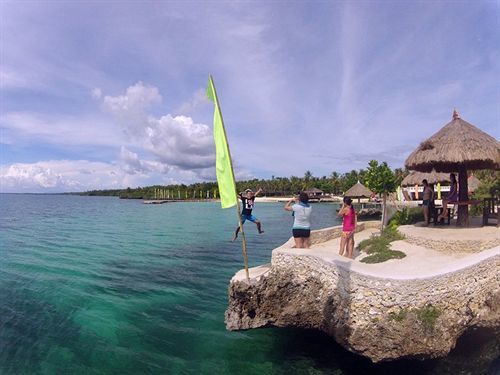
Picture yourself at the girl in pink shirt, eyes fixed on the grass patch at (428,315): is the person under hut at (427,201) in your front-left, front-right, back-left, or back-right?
back-left

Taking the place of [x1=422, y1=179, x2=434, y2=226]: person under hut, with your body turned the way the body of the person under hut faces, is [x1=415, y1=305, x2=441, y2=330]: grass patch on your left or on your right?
on your left

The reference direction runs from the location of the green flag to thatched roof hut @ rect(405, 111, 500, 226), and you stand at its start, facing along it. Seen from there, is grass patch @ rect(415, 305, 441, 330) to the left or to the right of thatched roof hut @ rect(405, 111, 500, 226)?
right

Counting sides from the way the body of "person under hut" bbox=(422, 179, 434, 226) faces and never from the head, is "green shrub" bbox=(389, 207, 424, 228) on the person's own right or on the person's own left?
on the person's own right

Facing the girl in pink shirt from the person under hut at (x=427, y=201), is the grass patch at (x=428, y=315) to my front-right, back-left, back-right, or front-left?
front-left
